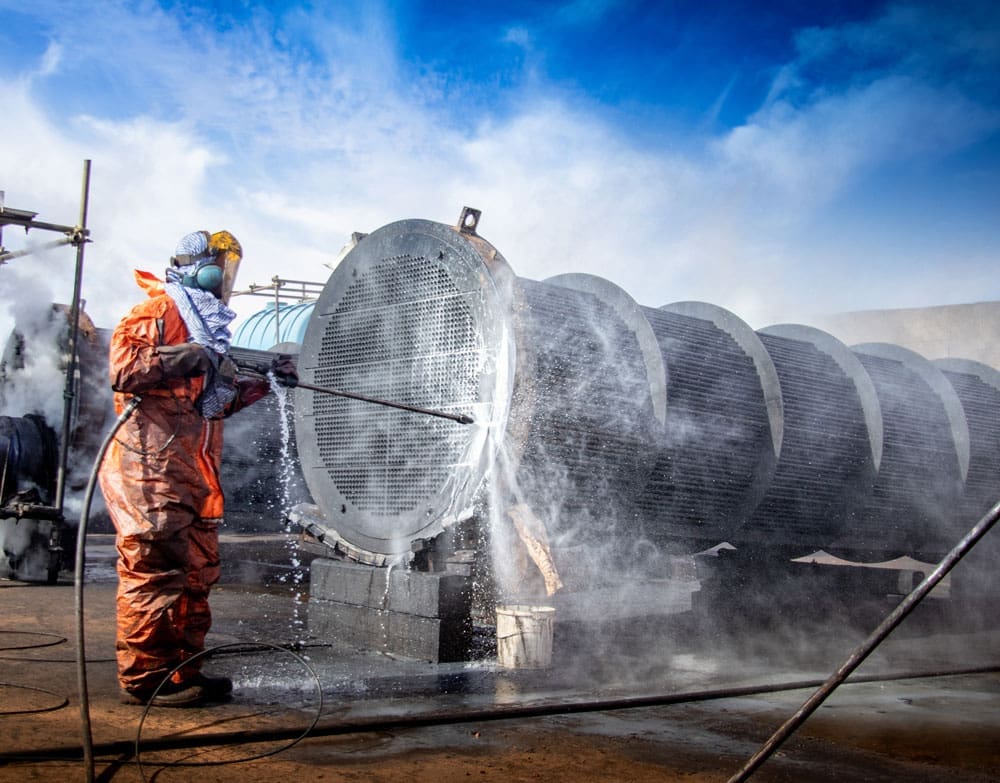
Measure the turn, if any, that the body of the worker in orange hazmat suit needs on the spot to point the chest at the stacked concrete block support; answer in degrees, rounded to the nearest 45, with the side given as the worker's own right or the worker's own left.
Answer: approximately 45° to the worker's own left

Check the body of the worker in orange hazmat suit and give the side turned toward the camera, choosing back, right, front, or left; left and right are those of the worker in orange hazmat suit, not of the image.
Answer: right

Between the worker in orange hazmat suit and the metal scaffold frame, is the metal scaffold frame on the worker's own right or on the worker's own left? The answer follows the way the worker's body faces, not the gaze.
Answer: on the worker's own left

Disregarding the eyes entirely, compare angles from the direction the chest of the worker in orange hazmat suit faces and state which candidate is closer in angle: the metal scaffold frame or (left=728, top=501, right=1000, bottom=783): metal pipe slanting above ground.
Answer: the metal pipe slanting above ground

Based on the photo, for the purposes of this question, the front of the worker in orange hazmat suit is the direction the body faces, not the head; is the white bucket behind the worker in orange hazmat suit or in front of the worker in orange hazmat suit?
in front

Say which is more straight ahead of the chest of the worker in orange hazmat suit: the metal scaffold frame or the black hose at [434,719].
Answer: the black hose

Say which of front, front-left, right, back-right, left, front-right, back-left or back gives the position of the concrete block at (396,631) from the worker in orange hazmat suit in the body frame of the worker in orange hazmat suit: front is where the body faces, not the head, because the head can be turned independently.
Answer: front-left

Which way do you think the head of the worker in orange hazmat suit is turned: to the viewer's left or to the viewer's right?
to the viewer's right
